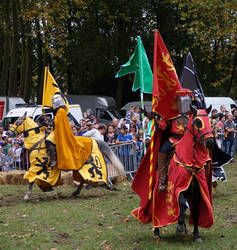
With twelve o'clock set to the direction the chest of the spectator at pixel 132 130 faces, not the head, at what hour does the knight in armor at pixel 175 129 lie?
The knight in armor is roughly at 12 o'clock from the spectator.

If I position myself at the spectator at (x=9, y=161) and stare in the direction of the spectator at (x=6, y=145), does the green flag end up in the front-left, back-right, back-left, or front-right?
back-right

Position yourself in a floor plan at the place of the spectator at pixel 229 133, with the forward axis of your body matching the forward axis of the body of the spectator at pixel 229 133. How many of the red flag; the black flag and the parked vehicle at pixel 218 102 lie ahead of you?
2

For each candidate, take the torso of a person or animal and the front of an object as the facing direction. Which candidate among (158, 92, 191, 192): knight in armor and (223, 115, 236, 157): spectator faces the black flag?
the spectator

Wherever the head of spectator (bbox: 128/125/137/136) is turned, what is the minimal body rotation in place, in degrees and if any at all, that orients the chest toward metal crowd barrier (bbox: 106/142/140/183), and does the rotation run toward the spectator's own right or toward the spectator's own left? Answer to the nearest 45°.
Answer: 0° — they already face it
